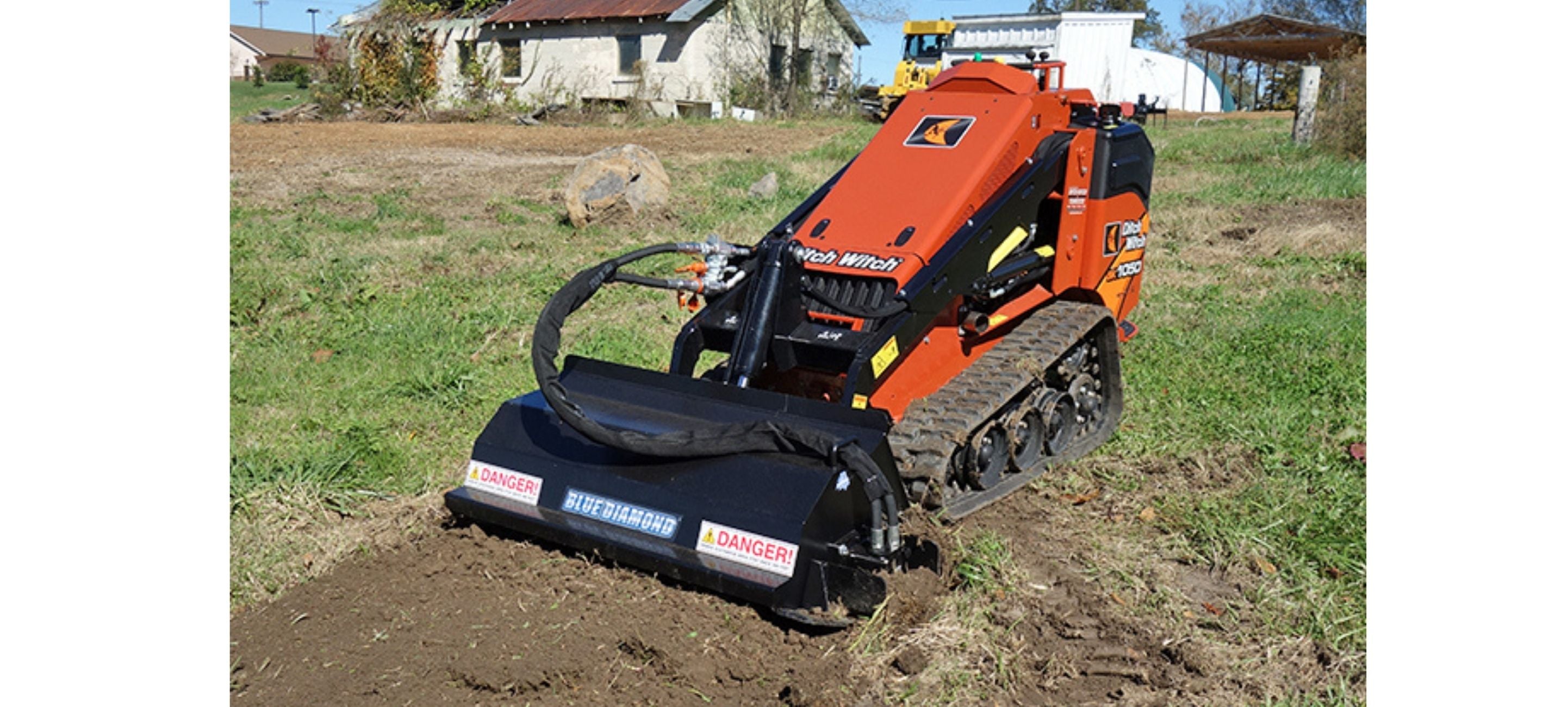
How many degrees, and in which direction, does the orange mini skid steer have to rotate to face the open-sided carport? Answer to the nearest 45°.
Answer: approximately 135° to its right

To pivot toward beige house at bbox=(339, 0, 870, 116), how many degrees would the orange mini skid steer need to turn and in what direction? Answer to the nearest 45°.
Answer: approximately 135° to its right

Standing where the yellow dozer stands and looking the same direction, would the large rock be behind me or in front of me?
in front

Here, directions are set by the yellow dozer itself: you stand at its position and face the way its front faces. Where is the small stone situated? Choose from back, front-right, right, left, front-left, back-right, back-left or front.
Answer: front-left

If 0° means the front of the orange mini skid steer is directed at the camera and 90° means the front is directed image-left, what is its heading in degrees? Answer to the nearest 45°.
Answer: approximately 45°

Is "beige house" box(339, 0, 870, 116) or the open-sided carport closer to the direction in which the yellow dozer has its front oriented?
the beige house

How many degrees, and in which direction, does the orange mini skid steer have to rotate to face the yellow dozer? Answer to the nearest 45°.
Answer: approximately 135° to its right

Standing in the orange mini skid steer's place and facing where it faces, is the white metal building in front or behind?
behind

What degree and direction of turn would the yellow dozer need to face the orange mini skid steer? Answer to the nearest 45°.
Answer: approximately 45° to its left

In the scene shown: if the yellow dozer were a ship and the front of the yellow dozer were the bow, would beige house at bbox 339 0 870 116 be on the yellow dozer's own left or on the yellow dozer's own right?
on the yellow dozer's own right

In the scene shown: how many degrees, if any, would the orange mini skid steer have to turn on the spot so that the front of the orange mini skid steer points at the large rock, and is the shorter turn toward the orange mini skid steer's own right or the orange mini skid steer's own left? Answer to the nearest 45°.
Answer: approximately 135° to the orange mini skid steer's own right

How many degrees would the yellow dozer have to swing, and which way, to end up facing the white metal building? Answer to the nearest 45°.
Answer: approximately 180°
